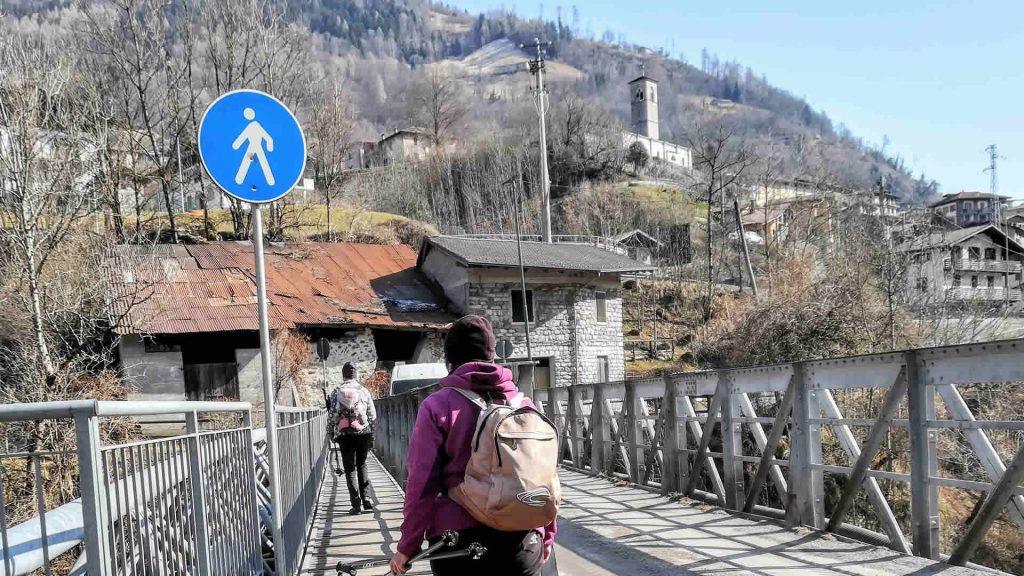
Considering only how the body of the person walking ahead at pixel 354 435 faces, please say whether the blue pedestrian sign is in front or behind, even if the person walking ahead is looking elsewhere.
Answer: behind

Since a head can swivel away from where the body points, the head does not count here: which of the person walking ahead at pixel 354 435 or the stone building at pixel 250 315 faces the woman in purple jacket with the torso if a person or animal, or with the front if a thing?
the stone building

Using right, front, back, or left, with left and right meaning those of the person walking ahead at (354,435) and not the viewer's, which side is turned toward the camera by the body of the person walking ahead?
back

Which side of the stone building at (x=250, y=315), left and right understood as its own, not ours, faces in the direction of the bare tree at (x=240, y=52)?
back

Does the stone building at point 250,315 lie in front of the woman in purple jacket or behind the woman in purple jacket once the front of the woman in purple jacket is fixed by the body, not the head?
in front

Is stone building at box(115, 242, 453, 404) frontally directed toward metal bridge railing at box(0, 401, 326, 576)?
yes

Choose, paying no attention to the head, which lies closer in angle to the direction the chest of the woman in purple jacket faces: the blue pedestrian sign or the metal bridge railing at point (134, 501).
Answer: the blue pedestrian sign

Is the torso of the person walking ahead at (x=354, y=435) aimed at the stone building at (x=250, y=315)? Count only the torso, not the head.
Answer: yes

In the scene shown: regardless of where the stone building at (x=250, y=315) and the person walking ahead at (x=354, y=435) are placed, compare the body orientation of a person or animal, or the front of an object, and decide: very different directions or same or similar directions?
very different directions

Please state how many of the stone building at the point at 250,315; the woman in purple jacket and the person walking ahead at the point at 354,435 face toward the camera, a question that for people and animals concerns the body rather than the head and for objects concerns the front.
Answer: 1

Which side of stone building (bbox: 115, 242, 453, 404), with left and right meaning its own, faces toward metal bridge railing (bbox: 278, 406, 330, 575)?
front

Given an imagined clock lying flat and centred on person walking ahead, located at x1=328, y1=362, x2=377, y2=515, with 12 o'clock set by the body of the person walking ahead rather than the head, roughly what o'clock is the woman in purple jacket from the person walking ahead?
The woman in purple jacket is roughly at 6 o'clock from the person walking ahead.

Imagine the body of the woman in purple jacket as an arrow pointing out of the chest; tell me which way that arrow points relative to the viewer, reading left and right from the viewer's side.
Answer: facing away from the viewer and to the left of the viewer

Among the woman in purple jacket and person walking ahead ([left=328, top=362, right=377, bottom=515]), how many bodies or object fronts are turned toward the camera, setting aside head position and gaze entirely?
0
